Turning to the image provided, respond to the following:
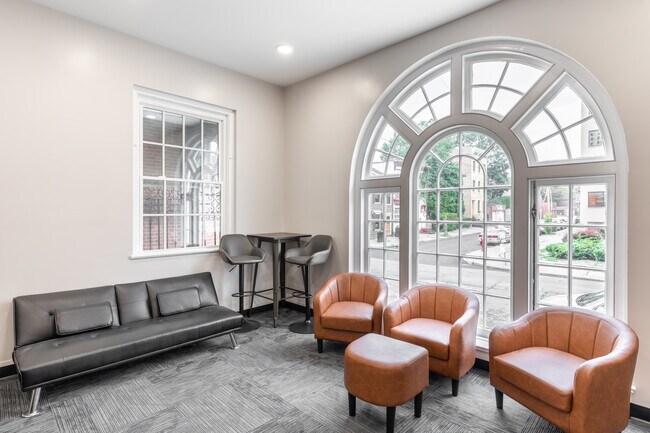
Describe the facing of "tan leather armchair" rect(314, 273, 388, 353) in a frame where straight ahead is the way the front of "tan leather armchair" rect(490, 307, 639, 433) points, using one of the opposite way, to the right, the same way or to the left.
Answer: to the left

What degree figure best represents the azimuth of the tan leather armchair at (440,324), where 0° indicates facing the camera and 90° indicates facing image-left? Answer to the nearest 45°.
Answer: approximately 45°

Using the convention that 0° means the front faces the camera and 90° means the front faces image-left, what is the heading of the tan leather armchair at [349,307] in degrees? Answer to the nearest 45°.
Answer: approximately 0°

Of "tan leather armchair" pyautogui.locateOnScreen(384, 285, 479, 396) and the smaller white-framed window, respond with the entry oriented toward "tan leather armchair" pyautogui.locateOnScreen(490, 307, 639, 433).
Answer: the smaller white-framed window

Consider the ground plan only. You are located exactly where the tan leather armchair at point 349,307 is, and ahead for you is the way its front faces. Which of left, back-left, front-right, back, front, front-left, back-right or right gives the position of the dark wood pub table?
back-right

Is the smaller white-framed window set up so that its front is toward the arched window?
yes

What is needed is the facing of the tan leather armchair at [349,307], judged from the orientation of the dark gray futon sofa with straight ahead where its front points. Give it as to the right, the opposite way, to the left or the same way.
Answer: to the right

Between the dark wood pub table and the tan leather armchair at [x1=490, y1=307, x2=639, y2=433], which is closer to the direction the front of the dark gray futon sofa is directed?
the tan leather armchair

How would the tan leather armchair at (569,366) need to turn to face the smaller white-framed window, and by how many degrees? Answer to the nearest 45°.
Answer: approximately 45° to its right

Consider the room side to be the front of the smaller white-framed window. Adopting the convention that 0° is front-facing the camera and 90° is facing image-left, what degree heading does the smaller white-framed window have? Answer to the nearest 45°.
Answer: approximately 315°

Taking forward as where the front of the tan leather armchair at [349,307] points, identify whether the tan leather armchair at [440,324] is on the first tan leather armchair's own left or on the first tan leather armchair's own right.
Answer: on the first tan leather armchair's own left
